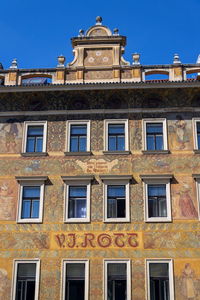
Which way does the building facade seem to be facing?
toward the camera
